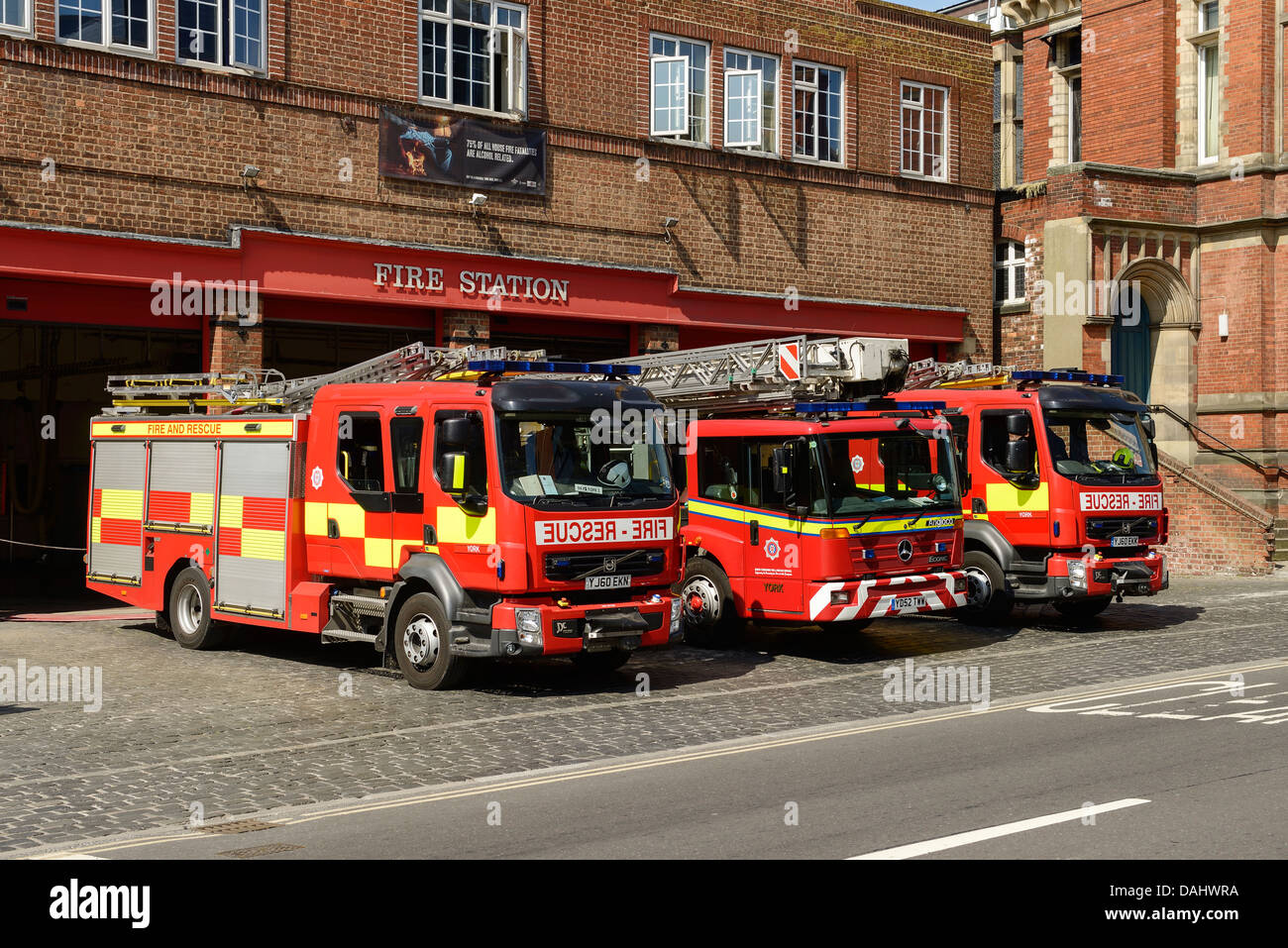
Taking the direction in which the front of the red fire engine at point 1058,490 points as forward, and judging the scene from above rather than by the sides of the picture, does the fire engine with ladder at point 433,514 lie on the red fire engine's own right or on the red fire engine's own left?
on the red fire engine's own right

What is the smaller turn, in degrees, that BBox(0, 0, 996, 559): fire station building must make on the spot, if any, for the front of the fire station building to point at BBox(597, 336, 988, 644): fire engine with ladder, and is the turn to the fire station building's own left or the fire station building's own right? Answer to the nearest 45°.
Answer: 0° — it already faces it

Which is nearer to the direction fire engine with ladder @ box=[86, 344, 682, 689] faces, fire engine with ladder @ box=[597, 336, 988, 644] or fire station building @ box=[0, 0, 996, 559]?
the fire engine with ladder

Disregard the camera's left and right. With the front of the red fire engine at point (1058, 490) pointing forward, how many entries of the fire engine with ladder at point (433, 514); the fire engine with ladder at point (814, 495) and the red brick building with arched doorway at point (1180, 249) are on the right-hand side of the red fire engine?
2

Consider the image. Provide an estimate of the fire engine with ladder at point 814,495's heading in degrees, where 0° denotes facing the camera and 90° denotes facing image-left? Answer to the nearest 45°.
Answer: approximately 315°

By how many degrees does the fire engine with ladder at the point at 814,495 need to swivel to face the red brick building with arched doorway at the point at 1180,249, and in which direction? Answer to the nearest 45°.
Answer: approximately 90° to its left

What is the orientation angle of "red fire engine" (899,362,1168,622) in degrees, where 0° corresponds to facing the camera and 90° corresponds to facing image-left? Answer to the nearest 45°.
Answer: approximately 315°

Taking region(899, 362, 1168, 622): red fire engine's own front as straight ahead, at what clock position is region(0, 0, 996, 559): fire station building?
The fire station building is roughly at 5 o'clock from the red fire engine.

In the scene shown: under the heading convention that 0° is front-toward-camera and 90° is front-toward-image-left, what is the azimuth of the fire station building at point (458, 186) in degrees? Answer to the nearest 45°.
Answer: approximately 315°

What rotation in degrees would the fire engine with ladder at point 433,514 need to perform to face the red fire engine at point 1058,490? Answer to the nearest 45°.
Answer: approximately 45° to its left

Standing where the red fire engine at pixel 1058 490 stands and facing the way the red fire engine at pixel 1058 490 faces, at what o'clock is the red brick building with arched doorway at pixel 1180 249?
The red brick building with arched doorway is roughly at 8 o'clock from the red fire engine.

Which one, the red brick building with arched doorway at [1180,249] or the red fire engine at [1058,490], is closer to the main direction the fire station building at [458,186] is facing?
the red fire engine

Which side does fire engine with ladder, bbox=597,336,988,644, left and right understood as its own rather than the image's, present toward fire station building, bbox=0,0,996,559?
back

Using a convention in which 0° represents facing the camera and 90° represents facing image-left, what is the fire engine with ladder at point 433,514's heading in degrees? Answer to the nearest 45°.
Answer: approximately 315°
